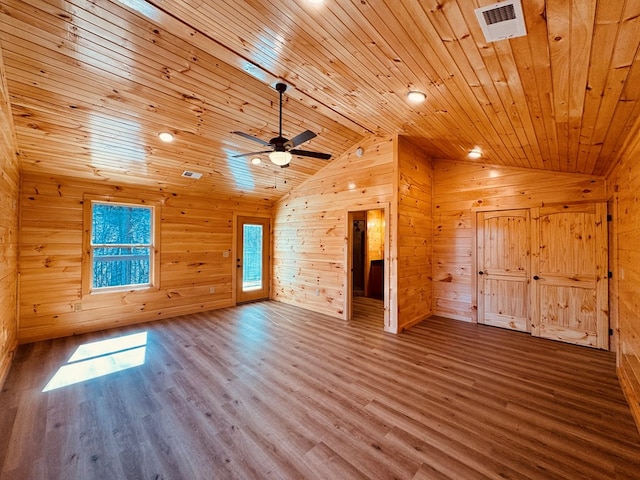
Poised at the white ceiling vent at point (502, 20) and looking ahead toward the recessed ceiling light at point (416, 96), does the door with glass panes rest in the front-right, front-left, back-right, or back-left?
front-left

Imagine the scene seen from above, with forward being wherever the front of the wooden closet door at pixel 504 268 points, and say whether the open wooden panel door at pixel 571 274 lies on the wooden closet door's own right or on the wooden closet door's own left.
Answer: on the wooden closet door's own left

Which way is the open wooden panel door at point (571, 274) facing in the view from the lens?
facing the viewer and to the left of the viewer

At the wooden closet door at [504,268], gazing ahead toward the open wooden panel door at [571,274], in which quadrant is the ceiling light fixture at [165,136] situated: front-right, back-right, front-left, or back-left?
back-right

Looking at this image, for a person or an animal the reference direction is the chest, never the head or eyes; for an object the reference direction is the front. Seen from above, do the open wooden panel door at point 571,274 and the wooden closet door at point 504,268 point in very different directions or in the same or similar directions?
same or similar directions

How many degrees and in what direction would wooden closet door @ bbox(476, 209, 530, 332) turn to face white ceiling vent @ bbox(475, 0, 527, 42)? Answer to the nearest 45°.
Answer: approximately 45° to its left

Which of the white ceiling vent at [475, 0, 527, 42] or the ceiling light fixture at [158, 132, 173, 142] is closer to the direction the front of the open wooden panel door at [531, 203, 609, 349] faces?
the white ceiling vent

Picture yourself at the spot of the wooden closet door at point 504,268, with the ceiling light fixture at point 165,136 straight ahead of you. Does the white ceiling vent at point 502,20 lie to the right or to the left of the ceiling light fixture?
left

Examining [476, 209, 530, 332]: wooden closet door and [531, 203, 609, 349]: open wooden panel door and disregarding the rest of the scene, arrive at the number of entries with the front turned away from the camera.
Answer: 0

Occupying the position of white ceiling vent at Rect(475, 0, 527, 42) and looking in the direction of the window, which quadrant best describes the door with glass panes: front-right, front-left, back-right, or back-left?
front-right

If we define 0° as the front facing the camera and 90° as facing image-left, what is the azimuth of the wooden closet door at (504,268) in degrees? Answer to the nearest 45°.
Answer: approximately 45°

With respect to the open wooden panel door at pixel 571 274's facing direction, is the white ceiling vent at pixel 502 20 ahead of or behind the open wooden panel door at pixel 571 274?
ahead

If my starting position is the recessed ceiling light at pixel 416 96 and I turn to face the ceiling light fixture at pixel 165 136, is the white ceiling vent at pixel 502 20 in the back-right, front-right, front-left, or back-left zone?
back-left
